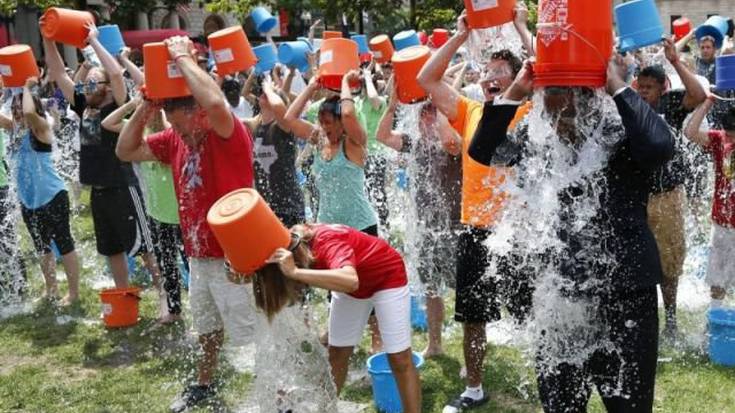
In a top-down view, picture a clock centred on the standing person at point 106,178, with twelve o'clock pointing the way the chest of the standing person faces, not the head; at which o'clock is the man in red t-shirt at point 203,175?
The man in red t-shirt is roughly at 10 o'clock from the standing person.

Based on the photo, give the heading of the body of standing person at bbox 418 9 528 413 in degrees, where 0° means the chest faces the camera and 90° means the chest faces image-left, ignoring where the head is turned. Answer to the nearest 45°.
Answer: approximately 45°

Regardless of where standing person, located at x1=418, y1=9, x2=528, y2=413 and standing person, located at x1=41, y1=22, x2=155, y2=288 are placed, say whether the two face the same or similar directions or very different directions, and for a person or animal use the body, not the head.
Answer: same or similar directions

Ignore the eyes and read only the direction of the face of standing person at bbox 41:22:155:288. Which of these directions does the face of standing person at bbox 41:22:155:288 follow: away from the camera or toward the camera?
toward the camera

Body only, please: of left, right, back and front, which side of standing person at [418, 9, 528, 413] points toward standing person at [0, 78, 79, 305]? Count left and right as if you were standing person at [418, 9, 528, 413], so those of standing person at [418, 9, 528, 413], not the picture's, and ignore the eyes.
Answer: right

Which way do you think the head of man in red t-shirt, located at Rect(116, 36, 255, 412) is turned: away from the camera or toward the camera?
toward the camera

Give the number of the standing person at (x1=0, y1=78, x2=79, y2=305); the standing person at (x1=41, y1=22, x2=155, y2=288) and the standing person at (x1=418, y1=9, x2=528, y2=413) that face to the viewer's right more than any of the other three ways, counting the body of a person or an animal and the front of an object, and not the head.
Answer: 0

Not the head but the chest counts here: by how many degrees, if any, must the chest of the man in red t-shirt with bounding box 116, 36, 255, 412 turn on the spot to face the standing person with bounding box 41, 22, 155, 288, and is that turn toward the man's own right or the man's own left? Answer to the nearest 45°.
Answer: approximately 135° to the man's own right

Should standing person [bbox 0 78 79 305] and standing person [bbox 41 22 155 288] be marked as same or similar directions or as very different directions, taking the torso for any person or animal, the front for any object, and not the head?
same or similar directions

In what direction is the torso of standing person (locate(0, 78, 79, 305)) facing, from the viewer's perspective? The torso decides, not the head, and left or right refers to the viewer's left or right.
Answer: facing the viewer and to the left of the viewer

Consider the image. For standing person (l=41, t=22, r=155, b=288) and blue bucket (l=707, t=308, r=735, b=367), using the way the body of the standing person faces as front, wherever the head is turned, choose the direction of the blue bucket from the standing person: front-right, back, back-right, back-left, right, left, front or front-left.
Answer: left

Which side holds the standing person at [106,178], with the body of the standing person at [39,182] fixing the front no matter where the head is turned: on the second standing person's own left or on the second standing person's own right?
on the second standing person's own left

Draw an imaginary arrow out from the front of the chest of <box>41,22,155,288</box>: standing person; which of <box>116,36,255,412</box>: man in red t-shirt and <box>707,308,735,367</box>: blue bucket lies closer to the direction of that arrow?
the man in red t-shirt
